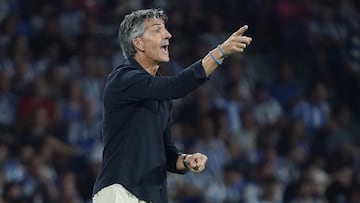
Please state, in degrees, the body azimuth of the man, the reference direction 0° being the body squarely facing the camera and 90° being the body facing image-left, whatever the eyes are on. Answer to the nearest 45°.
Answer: approximately 270°
